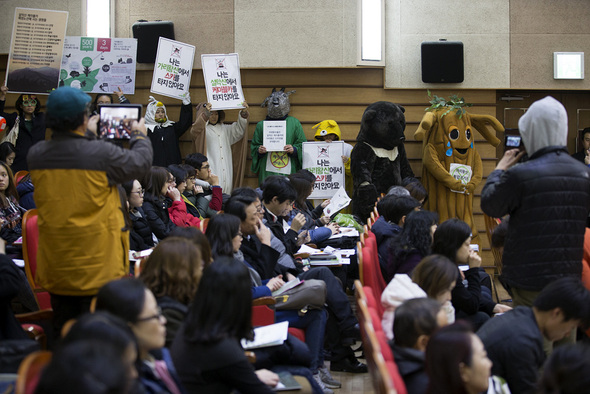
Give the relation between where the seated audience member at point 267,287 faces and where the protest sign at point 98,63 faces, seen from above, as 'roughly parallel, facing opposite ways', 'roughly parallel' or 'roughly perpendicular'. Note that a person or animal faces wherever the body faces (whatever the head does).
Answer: roughly perpendicular

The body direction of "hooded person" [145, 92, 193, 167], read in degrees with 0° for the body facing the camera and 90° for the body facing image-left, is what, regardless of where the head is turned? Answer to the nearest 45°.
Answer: approximately 0°

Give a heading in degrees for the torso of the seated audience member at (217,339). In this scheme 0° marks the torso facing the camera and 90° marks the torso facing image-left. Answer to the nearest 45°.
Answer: approximately 225°

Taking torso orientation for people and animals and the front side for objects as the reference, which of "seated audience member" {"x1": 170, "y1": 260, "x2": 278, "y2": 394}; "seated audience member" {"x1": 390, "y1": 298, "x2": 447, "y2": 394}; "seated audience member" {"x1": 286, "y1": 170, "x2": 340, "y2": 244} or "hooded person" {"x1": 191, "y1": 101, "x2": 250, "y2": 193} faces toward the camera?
the hooded person

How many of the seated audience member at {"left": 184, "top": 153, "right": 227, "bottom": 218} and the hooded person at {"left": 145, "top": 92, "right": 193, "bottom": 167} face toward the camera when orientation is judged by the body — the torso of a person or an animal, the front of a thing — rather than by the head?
1

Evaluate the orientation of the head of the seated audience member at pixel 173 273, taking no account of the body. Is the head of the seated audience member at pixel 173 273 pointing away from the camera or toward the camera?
away from the camera
